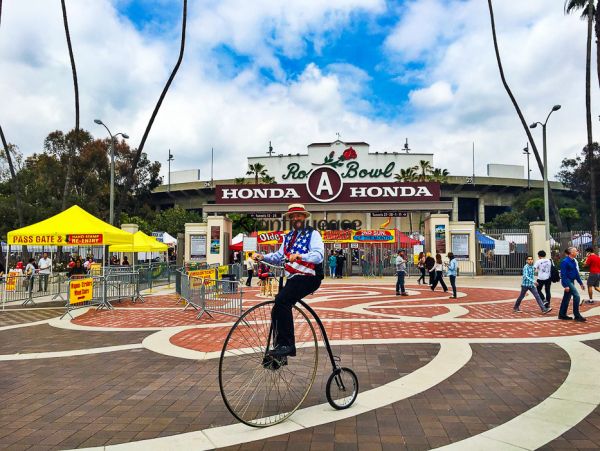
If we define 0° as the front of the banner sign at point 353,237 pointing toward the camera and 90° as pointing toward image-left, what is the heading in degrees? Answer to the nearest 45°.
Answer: approximately 0°

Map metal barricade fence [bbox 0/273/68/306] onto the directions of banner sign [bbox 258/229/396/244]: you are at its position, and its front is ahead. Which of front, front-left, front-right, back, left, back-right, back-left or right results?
front-right

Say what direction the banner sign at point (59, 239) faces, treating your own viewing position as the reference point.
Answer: facing the viewer

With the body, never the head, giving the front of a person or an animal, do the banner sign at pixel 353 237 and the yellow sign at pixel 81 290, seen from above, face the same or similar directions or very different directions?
same or similar directions

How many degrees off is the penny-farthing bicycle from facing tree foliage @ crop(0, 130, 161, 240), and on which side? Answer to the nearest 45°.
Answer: approximately 90° to its right

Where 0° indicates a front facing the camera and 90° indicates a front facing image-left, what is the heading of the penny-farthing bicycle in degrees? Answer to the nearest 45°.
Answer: approximately 45°

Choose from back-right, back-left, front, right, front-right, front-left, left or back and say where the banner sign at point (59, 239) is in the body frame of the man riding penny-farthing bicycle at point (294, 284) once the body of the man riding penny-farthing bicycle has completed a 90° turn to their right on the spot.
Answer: front

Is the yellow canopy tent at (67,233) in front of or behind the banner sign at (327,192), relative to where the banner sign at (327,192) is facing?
in front

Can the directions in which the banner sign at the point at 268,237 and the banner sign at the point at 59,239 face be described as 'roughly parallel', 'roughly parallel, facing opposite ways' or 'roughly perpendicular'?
roughly parallel

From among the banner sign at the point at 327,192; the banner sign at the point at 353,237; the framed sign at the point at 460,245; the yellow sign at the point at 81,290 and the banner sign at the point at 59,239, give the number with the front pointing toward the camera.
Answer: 5

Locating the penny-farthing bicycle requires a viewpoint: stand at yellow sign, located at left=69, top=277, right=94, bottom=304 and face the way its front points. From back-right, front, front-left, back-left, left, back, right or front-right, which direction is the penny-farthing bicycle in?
front

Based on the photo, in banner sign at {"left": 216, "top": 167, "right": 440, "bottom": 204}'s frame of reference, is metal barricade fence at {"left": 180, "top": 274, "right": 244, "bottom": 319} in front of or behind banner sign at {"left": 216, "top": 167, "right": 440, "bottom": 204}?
in front

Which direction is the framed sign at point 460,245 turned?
toward the camera

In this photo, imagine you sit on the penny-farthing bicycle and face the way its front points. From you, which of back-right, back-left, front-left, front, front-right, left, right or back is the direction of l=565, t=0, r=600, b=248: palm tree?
back

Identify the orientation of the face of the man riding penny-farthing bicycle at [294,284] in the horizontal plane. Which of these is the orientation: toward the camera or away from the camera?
toward the camera

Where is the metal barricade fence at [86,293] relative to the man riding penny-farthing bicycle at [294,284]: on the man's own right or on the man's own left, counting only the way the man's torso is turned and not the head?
on the man's own right

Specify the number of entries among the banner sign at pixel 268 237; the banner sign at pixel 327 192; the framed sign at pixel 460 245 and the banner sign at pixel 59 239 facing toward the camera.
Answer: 4
